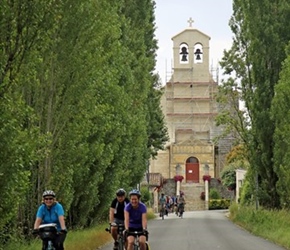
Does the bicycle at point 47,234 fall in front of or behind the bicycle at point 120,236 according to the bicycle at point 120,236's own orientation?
in front

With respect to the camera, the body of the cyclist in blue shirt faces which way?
toward the camera

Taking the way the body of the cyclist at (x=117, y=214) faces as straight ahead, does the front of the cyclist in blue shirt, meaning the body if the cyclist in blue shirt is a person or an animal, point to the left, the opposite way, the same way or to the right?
the same way

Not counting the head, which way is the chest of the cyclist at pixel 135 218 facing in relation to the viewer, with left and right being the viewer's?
facing the viewer

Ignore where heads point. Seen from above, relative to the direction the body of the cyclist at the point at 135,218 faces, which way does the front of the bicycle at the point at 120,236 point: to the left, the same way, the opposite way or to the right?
the same way

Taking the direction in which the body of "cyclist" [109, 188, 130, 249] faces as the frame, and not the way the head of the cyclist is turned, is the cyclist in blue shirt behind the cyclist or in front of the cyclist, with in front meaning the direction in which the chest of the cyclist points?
in front

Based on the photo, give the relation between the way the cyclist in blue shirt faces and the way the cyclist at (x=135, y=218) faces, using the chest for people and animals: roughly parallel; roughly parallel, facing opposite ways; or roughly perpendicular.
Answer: roughly parallel

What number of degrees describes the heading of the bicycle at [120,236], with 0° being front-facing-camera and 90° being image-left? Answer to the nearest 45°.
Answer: approximately 0°
